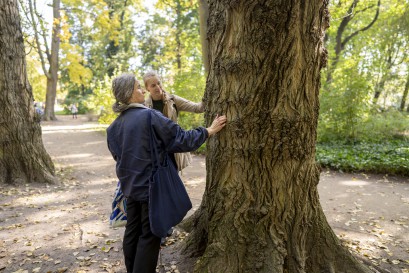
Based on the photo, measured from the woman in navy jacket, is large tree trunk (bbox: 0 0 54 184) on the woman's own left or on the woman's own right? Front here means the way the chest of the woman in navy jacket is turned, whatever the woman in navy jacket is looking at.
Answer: on the woman's own left

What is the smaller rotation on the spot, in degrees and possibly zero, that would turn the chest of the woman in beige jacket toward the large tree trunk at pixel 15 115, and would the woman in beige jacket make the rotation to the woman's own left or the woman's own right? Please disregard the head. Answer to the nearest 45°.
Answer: approximately 135° to the woman's own right

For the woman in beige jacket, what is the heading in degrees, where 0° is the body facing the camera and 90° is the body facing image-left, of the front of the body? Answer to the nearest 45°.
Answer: approximately 0°

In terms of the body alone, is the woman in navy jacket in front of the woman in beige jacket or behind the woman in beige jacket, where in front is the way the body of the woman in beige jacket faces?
in front

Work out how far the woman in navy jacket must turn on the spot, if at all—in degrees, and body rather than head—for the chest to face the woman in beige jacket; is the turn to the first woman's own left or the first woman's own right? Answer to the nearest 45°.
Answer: approximately 45° to the first woman's own left

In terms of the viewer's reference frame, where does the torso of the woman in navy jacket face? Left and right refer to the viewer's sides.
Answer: facing away from the viewer and to the right of the viewer

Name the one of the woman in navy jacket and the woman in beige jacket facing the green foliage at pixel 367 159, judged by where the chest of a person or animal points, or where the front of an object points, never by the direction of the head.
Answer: the woman in navy jacket

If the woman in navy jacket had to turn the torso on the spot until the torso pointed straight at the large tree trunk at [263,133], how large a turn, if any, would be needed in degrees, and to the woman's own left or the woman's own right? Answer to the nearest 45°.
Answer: approximately 45° to the woman's own right

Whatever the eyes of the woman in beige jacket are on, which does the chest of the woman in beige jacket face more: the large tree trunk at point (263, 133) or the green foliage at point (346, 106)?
the large tree trunk

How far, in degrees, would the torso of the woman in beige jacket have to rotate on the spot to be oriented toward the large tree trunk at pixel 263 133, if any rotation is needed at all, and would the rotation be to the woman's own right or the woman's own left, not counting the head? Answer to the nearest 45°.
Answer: approximately 45° to the woman's own left

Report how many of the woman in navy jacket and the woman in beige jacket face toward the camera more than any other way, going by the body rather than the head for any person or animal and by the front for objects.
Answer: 1

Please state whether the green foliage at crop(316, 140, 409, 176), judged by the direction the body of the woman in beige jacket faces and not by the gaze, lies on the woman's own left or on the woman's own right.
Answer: on the woman's own left

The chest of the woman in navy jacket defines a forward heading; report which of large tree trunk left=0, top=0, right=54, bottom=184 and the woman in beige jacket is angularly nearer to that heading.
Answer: the woman in beige jacket
